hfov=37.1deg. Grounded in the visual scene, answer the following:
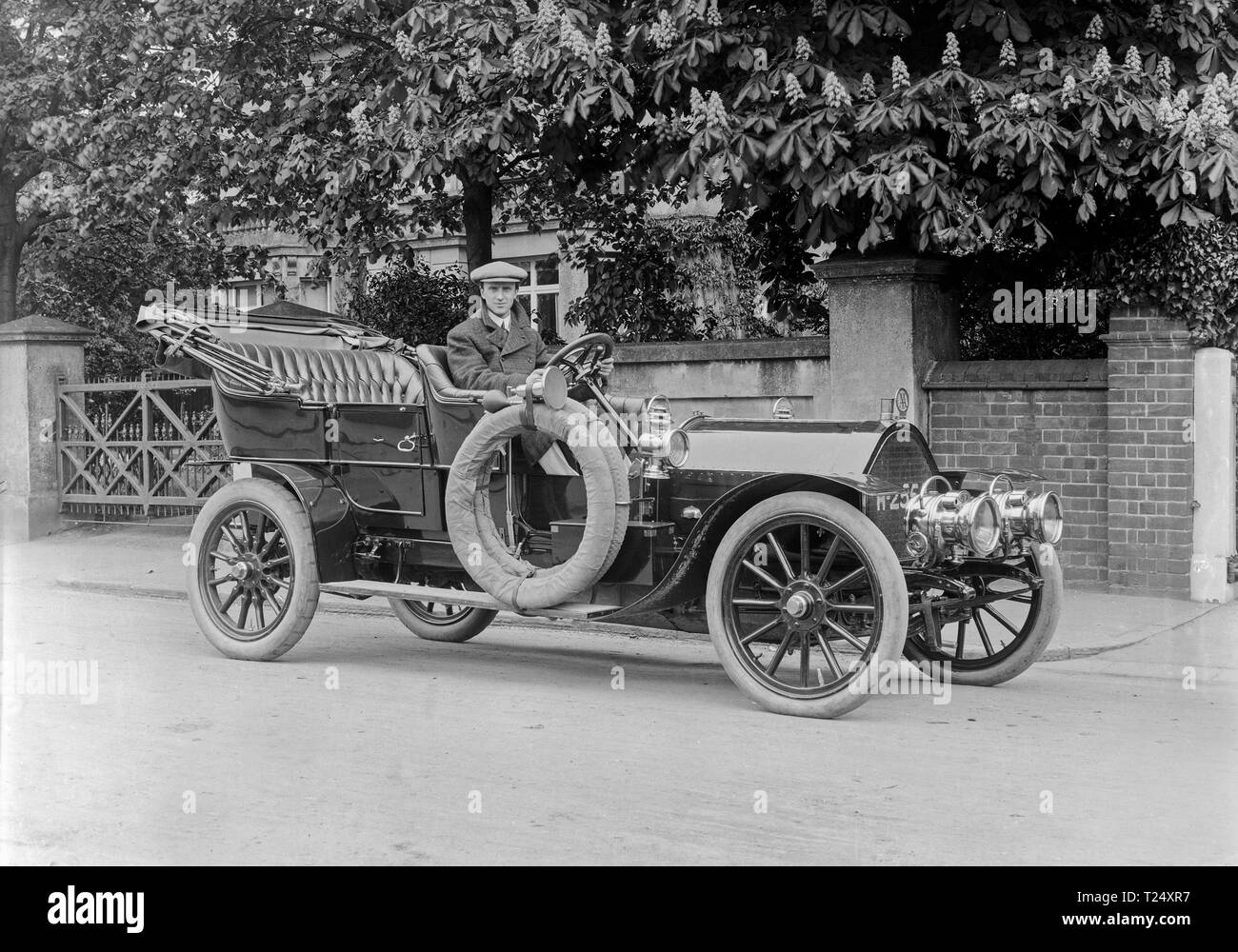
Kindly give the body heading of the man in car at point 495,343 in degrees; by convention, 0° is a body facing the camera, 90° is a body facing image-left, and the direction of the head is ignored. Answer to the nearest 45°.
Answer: approximately 315°

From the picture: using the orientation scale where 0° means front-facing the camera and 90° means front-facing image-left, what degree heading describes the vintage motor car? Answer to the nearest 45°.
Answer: approximately 315°

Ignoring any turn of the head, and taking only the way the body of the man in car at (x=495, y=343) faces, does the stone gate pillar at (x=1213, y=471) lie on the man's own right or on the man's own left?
on the man's own left

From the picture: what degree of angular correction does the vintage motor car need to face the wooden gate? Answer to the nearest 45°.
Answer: approximately 180°

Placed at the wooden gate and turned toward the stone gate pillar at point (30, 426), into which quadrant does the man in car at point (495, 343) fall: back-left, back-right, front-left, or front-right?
back-left

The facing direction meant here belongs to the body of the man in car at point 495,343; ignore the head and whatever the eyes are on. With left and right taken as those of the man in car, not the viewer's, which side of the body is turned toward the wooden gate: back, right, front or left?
back

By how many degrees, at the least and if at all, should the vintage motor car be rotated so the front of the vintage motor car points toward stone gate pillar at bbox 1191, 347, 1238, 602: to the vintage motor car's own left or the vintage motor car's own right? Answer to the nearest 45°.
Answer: approximately 90° to the vintage motor car's own left

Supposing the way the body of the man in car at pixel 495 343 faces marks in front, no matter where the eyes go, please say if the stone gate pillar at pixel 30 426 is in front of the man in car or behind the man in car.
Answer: behind

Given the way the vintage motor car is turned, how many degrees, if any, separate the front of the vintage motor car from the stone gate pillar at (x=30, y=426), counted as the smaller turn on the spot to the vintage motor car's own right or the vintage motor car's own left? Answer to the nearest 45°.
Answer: approximately 180°
